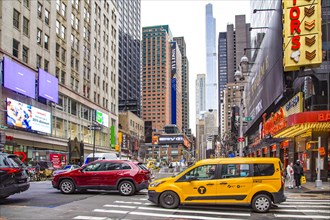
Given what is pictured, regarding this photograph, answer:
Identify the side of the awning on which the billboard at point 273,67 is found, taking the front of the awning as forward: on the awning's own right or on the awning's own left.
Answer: on the awning's own right

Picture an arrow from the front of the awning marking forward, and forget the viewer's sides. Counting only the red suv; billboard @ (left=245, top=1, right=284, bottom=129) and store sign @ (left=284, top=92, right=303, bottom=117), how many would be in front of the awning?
1

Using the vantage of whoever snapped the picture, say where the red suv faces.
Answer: facing to the left of the viewer

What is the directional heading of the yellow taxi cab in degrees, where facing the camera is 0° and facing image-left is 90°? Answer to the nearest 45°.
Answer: approximately 90°

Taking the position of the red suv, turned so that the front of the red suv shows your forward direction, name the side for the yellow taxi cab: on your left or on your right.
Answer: on your left

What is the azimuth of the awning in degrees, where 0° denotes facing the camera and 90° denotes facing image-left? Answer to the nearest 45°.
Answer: approximately 45°

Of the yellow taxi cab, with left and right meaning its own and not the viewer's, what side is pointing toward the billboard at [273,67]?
right

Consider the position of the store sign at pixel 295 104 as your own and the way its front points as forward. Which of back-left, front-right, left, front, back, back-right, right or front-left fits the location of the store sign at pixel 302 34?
front-left
